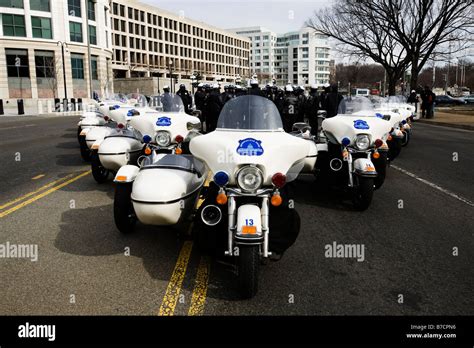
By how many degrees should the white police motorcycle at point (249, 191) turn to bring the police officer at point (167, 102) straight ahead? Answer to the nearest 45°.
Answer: approximately 180°

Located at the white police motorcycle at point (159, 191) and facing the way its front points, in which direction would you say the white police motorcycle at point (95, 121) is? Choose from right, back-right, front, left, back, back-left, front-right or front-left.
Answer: back

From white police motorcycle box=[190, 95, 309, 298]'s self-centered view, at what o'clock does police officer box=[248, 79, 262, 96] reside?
The police officer is roughly at 6 o'clock from the white police motorcycle.

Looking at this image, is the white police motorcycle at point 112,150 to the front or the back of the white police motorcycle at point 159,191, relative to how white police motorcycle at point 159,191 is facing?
to the back

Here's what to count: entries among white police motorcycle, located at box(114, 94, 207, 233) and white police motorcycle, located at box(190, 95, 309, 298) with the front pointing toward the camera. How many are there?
2

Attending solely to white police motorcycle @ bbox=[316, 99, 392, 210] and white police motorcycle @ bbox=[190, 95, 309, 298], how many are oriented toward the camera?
2

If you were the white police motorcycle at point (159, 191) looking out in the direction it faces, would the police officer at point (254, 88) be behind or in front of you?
behind

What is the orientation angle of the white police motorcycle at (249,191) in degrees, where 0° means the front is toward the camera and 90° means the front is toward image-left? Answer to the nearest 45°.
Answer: approximately 0°

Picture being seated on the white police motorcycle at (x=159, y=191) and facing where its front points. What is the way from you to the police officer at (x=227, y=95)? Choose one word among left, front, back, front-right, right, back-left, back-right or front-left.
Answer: back

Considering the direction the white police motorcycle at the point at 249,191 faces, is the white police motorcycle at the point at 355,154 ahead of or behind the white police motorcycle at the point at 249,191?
behind

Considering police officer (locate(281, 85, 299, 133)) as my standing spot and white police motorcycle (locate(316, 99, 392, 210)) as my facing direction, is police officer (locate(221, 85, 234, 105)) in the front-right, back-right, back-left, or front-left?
back-right
